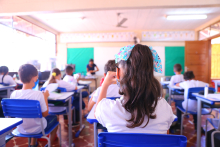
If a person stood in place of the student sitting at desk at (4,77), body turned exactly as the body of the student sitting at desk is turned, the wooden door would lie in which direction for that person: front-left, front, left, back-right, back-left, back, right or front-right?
front-right

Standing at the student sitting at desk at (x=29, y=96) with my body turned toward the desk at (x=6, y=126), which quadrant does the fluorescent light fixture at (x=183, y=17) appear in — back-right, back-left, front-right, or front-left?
back-left

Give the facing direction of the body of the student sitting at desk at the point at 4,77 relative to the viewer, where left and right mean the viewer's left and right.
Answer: facing away from the viewer and to the right of the viewer

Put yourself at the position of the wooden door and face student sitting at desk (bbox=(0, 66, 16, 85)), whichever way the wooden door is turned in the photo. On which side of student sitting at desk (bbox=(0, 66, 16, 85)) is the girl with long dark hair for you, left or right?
left

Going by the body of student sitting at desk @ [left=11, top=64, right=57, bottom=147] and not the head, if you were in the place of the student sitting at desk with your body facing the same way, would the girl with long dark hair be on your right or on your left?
on your right

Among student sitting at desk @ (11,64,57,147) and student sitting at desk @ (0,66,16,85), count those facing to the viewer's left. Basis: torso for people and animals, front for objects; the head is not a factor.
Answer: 0

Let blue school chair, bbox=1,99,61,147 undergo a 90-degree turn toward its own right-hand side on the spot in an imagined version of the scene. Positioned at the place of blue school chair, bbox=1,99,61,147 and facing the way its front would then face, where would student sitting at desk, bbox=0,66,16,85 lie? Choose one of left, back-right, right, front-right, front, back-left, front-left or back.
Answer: back-left

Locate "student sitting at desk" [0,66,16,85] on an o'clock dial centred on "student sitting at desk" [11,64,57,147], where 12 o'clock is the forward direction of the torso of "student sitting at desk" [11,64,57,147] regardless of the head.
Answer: "student sitting at desk" [0,66,16,85] is roughly at 10 o'clock from "student sitting at desk" [11,64,57,147].

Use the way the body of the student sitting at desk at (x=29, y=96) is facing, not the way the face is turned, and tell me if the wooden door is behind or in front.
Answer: in front

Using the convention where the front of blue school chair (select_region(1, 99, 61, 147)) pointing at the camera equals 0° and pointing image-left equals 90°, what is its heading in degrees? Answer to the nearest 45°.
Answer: approximately 225°

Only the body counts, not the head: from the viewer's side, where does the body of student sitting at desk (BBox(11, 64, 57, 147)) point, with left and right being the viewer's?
facing away from the viewer and to the right of the viewer

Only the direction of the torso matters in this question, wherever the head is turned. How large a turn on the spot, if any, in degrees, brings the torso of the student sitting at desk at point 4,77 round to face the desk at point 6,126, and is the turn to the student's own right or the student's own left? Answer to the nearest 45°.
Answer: approximately 135° to the student's own right
